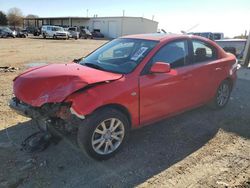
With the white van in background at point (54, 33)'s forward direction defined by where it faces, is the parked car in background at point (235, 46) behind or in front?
in front

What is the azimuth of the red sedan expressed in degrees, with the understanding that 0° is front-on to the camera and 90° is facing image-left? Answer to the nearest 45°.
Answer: approximately 45°

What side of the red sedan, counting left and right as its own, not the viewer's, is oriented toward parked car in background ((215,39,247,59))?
back

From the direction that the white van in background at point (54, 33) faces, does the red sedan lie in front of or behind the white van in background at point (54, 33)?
in front

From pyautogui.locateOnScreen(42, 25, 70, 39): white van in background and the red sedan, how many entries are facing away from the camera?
0

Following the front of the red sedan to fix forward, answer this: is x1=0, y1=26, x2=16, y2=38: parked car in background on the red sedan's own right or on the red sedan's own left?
on the red sedan's own right

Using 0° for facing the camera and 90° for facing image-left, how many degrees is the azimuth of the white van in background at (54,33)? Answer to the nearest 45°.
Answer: approximately 315°

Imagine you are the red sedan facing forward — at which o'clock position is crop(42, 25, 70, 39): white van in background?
The white van in background is roughly at 4 o'clock from the red sedan.
